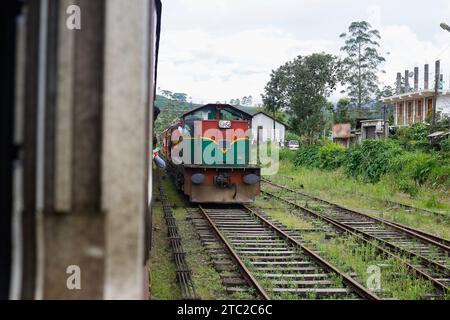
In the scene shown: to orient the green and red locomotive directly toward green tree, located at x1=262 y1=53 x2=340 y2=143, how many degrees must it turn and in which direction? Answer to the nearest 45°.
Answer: approximately 180°

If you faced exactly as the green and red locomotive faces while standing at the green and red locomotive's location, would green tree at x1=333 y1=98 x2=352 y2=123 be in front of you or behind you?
behind

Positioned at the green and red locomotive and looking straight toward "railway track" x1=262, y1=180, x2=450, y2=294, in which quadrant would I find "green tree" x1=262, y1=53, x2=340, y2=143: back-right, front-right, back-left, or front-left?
back-left

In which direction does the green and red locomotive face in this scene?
toward the camera

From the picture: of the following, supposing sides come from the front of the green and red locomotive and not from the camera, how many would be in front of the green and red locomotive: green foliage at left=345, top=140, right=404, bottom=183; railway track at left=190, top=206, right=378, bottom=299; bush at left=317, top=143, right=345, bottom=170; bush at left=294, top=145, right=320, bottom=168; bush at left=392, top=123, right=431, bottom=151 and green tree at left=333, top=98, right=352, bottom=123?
1

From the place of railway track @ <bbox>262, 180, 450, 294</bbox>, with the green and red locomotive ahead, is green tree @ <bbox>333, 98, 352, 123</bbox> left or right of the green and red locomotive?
right

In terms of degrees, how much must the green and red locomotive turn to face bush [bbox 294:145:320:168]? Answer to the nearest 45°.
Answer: approximately 180°

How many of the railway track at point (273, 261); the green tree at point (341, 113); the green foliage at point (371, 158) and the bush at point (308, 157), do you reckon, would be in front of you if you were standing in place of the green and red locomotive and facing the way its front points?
1

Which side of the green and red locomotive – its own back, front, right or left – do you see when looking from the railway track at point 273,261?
front

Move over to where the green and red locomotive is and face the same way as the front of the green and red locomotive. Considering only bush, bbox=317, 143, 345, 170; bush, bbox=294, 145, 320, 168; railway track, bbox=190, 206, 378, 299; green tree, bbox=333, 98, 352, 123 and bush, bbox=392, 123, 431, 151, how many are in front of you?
1

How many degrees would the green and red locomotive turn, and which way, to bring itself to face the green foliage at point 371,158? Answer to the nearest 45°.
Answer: approximately 135° to its left

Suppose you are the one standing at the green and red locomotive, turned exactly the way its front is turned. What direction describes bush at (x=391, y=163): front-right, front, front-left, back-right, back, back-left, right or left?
back-left

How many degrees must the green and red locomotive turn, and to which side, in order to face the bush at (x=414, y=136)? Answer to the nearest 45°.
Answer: approximately 135° to its left

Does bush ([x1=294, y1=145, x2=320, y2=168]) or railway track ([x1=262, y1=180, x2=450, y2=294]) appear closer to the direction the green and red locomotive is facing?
the railway track
